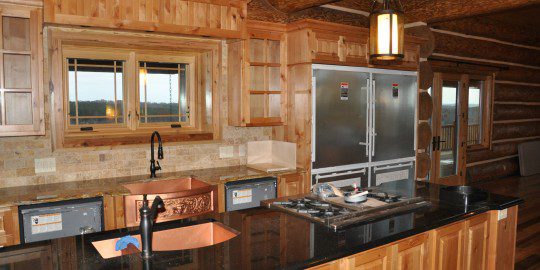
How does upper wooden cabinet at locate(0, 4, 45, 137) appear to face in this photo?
toward the camera

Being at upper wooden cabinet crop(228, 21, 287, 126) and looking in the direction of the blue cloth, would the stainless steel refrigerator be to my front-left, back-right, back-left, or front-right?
back-left

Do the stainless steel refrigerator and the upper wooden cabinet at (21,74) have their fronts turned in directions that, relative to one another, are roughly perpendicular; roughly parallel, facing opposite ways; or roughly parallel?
roughly parallel

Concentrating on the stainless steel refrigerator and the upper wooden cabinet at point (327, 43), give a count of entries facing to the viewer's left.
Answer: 0

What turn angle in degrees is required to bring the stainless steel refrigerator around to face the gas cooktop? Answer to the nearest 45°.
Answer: approximately 45° to its right

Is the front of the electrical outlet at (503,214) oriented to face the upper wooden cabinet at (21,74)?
no

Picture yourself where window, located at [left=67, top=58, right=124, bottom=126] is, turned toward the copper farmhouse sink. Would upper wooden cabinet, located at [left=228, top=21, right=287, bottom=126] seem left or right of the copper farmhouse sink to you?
left

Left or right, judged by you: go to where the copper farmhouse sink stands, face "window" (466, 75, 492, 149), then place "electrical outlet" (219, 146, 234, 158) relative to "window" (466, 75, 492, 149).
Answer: left

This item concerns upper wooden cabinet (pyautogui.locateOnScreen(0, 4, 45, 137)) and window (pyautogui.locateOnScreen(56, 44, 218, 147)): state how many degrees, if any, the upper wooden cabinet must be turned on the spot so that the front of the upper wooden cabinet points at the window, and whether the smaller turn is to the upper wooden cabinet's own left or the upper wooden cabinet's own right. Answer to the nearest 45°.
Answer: approximately 135° to the upper wooden cabinet's own left

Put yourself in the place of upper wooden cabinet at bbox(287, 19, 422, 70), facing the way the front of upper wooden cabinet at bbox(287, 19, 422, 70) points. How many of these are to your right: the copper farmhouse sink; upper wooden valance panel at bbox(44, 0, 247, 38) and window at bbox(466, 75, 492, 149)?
2

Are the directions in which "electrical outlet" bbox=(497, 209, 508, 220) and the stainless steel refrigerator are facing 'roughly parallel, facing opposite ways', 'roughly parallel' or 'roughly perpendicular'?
roughly parallel

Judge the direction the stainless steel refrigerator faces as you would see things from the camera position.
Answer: facing the viewer and to the right of the viewer

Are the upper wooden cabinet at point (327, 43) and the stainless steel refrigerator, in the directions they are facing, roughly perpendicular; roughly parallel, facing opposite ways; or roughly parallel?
roughly parallel

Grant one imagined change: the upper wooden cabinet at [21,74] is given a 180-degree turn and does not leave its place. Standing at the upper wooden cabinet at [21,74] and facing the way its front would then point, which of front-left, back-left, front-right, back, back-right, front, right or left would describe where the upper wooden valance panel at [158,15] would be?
right

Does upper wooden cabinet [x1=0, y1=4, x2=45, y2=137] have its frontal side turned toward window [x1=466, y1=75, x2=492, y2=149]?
no

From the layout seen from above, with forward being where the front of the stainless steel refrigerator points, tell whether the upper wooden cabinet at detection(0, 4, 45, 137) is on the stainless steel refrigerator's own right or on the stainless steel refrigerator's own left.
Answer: on the stainless steel refrigerator's own right
